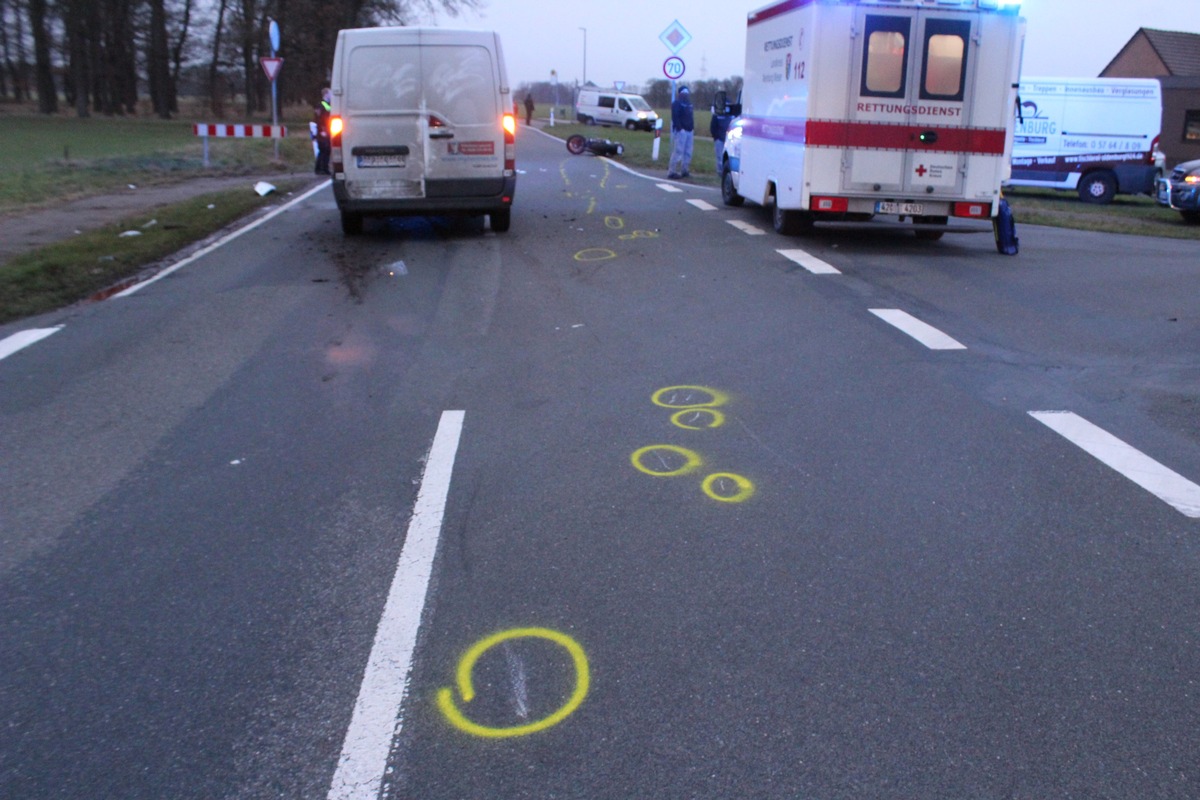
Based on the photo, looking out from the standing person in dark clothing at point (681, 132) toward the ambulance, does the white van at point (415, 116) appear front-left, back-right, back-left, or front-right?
front-right

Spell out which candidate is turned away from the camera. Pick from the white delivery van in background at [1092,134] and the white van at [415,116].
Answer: the white van

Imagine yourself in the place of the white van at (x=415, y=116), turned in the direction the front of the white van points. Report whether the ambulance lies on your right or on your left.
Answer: on your right

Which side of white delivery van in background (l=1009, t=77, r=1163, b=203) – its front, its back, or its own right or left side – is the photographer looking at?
left

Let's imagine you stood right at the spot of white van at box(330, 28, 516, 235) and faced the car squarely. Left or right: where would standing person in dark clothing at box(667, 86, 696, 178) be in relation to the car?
left

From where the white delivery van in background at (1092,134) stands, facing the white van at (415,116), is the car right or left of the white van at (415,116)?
left

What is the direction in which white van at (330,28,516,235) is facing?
away from the camera
